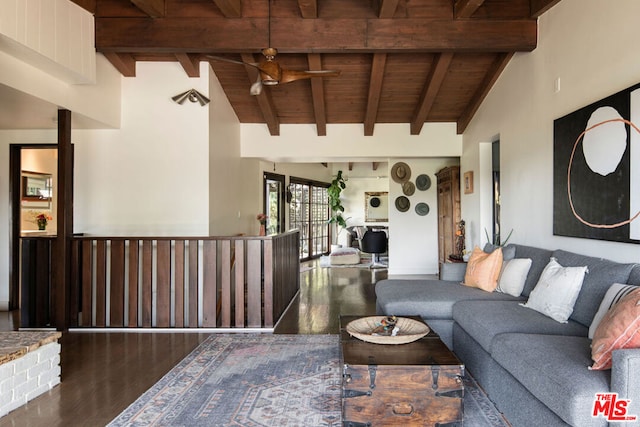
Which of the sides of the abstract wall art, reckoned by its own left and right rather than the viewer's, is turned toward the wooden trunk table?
front

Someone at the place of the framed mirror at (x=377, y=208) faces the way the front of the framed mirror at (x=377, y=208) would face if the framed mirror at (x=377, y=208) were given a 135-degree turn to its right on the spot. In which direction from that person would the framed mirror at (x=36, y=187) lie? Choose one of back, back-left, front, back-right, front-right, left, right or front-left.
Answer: left

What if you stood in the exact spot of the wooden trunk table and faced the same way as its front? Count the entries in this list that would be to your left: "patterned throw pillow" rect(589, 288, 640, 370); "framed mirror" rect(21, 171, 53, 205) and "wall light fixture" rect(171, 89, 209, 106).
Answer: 1

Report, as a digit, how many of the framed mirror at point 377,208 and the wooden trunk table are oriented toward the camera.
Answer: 2

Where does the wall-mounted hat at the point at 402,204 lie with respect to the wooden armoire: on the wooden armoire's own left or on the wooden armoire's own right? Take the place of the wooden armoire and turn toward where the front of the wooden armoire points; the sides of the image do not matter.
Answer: on the wooden armoire's own right

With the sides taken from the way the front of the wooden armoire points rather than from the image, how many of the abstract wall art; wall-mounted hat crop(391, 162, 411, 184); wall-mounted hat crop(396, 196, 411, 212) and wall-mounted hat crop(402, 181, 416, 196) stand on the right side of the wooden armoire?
3

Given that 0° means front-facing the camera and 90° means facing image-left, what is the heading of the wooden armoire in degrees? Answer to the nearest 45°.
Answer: approximately 45°

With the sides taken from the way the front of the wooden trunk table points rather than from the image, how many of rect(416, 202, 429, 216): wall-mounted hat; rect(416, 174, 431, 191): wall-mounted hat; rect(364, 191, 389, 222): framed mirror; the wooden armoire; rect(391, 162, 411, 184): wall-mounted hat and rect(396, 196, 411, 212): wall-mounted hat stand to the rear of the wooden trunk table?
6

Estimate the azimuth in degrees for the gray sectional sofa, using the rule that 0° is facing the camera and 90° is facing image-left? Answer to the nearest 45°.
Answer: approximately 45°

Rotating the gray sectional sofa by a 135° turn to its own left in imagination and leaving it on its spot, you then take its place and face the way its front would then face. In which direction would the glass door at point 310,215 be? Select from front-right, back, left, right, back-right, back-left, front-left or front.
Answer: back-left

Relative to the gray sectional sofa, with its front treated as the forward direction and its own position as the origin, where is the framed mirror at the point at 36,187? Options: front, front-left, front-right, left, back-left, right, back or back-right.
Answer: front-right

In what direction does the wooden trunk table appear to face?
toward the camera

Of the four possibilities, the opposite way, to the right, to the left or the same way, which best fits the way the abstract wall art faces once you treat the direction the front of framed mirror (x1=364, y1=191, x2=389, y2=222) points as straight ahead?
to the right

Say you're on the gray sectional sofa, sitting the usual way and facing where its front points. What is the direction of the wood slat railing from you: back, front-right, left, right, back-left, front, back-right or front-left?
front-right

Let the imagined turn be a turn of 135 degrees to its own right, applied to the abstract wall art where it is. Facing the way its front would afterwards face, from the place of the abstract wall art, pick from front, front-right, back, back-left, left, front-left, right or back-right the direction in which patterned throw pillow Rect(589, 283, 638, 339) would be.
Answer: back
